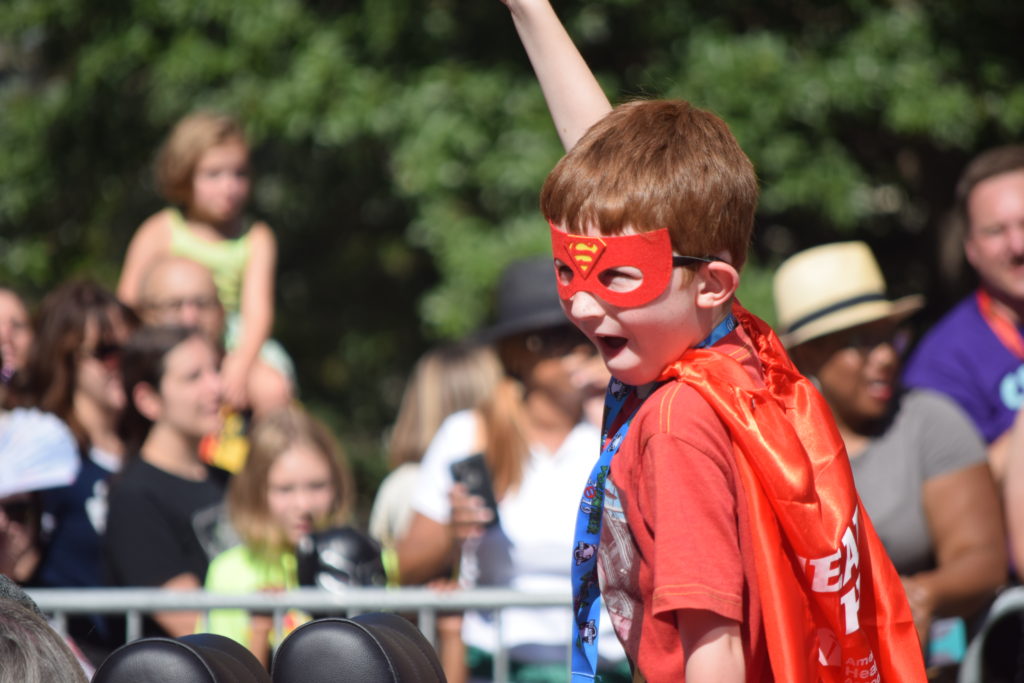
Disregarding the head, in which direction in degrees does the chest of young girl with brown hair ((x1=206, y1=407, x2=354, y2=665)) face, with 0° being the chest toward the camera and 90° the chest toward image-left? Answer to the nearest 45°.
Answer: approximately 315°

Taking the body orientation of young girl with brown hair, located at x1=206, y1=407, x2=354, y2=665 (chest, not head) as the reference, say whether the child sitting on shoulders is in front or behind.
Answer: behind

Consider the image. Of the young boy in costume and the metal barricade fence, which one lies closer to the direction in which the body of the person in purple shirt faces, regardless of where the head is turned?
the young boy in costume

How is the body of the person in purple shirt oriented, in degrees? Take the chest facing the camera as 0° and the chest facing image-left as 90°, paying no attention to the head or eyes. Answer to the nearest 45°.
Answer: approximately 315°

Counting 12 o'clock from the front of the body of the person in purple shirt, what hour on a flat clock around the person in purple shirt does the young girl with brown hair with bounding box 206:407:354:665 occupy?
The young girl with brown hair is roughly at 4 o'clock from the person in purple shirt.

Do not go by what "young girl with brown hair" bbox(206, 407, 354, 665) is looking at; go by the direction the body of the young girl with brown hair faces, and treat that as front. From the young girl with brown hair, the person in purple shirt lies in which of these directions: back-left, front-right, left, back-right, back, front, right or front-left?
front-left

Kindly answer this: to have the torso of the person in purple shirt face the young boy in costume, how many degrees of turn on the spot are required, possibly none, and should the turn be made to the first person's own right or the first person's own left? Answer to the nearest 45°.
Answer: approximately 45° to the first person's own right

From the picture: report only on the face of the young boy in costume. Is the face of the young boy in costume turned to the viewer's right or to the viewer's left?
to the viewer's left

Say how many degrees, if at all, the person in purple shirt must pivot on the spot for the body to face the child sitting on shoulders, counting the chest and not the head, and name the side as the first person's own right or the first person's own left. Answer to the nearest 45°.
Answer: approximately 135° to the first person's own right
